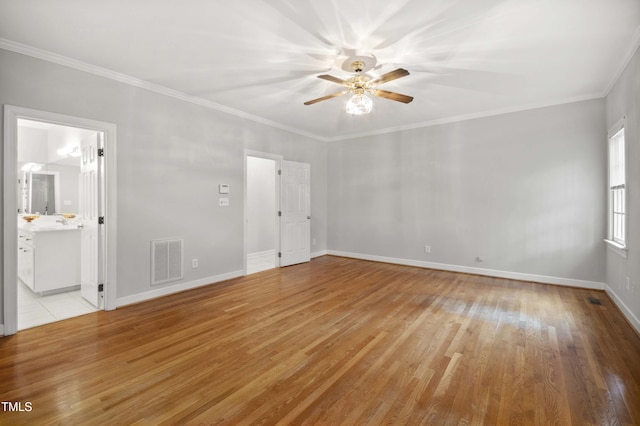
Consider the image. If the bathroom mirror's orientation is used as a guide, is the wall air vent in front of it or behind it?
in front

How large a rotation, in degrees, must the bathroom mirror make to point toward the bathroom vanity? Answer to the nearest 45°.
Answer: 0° — it already faces it

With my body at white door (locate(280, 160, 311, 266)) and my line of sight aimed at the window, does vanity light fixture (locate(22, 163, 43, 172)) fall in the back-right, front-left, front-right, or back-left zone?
back-right

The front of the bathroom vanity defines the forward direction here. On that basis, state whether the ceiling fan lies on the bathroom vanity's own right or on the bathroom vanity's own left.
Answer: on the bathroom vanity's own left

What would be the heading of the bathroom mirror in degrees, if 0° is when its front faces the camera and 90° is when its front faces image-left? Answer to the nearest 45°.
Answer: approximately 0°
